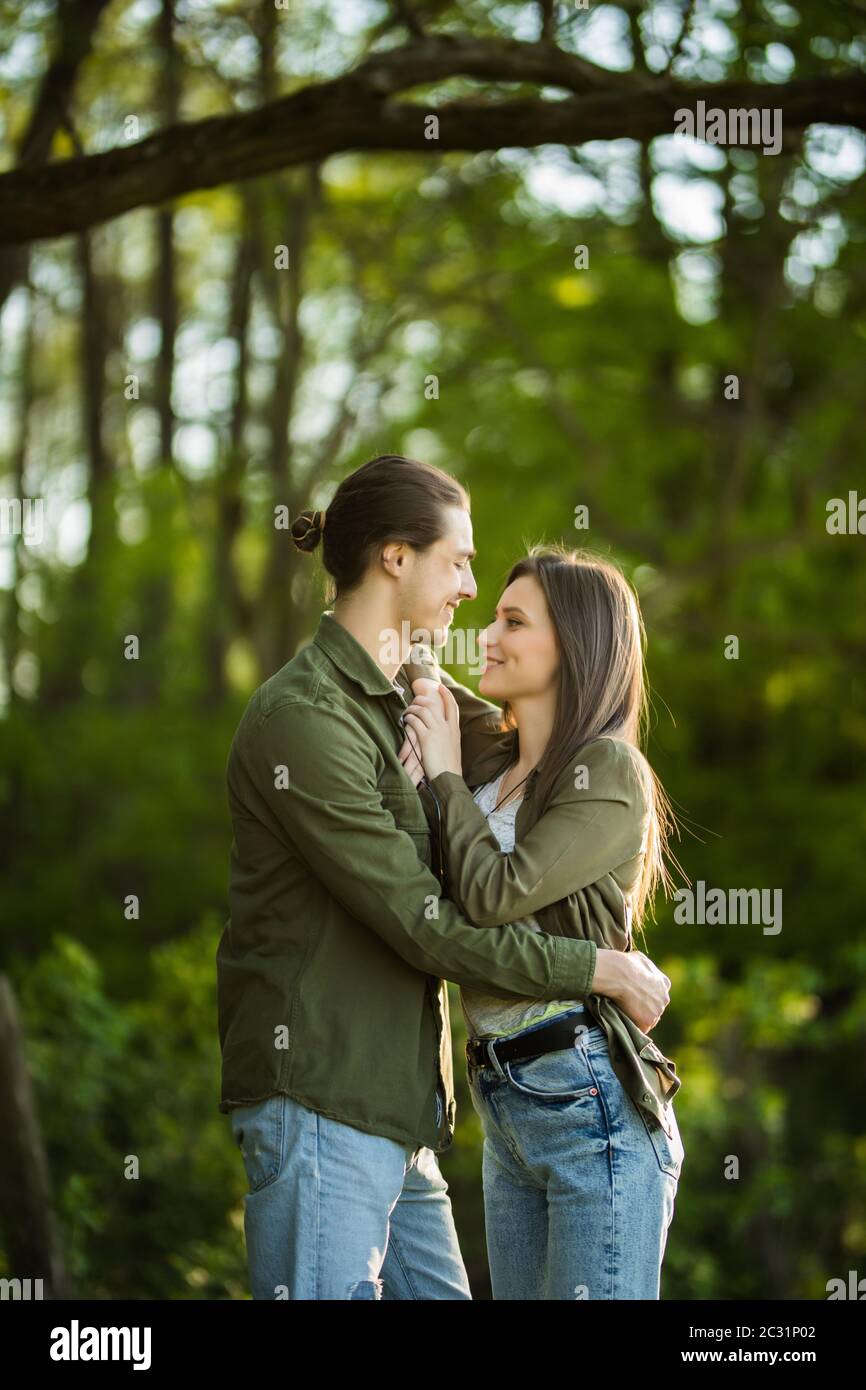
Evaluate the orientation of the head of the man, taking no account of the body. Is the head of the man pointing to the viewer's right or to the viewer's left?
to the viewer's right

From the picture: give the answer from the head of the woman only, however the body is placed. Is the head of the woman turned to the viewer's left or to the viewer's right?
to the viewer's left

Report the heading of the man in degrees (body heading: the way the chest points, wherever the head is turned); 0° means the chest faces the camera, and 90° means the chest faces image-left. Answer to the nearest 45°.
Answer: approximately 270°
